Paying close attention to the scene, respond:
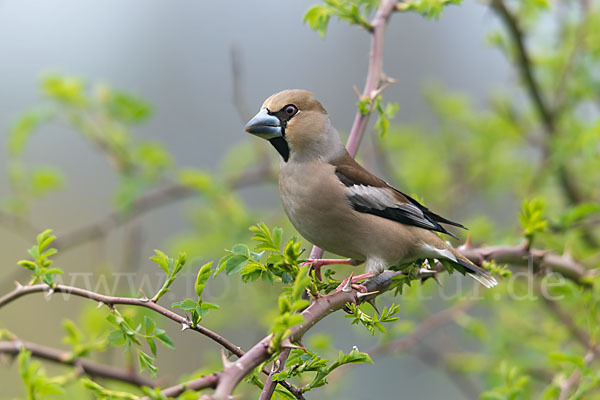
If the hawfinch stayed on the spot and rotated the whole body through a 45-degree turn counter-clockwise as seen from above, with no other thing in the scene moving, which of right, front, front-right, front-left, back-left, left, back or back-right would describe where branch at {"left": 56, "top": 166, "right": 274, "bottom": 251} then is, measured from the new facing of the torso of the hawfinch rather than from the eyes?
right

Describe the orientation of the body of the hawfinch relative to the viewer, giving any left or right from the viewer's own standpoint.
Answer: facing to the left of the viewer

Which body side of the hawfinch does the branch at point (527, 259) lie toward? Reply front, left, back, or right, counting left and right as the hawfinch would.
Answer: back

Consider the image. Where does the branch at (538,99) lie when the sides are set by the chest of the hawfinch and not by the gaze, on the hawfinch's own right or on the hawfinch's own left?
on the hawfinch's own right
